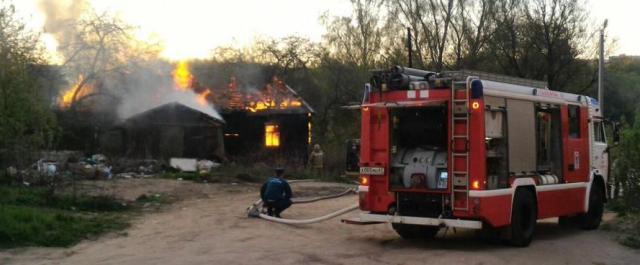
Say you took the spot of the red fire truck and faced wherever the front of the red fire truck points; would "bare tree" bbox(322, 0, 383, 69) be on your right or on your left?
on your left

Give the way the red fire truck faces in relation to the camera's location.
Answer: facing away from the viewer and to the right of the viewer

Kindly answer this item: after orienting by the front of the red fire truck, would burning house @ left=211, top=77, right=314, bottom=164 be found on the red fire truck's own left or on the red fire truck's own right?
on the red fire truck's own left

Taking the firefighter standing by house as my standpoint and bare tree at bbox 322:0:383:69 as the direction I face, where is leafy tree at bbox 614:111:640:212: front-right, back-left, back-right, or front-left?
back-right

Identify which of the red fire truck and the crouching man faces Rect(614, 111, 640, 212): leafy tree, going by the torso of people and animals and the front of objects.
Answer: the red fire truck

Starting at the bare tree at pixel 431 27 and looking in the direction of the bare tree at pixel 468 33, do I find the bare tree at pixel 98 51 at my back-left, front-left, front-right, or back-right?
back-right

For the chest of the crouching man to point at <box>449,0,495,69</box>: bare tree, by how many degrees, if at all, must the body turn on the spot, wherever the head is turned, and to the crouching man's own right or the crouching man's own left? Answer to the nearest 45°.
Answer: approximately 45° to the crouching man's own right

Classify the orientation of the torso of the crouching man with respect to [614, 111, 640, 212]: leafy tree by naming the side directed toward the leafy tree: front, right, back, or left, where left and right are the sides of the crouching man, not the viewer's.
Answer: right

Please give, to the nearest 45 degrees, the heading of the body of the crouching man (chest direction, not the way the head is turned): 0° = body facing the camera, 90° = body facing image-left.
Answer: approximately 180°

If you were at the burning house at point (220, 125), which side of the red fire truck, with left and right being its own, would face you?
left

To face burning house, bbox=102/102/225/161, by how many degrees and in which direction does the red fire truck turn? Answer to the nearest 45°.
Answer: approximately 90° to its left
